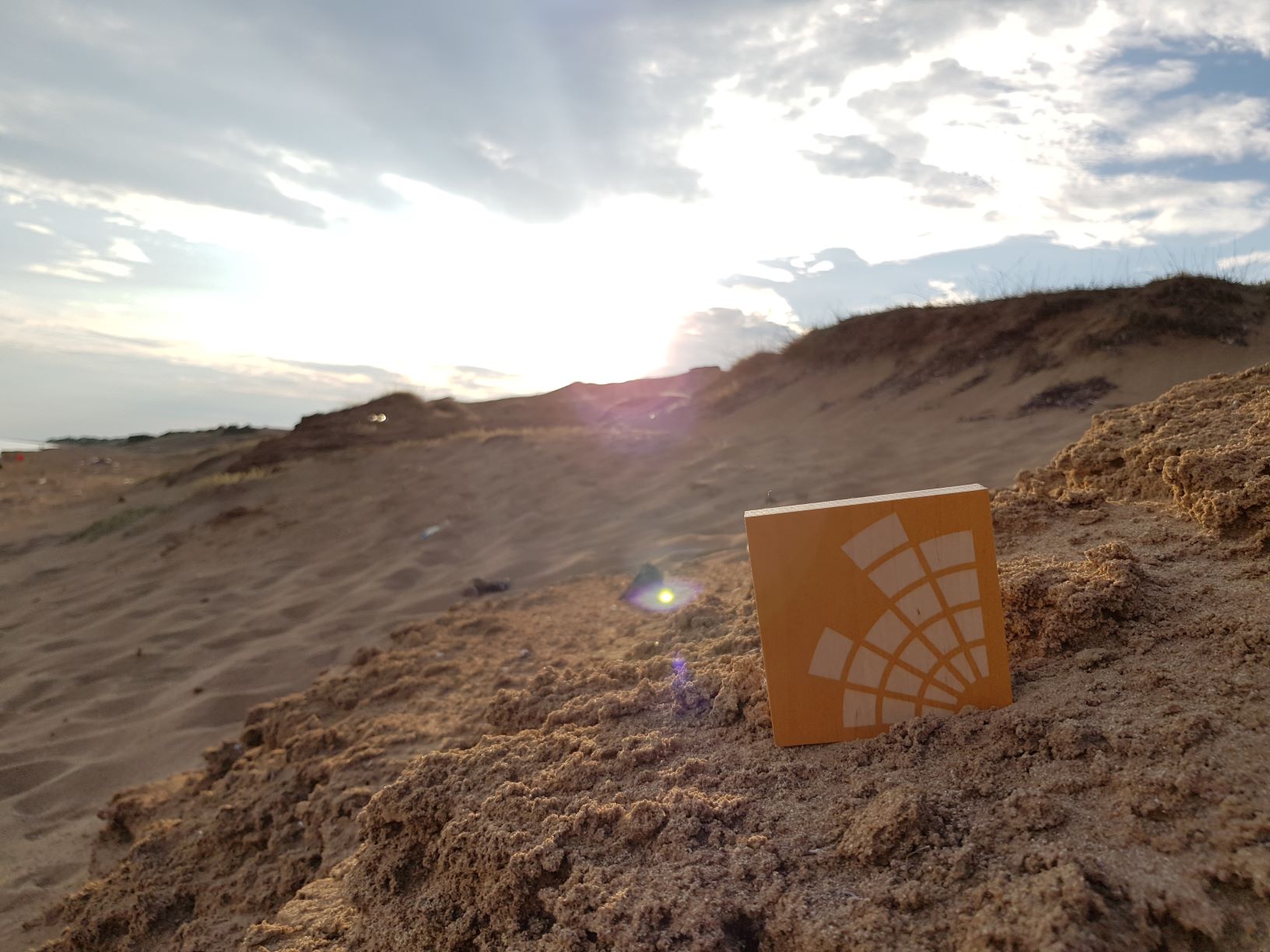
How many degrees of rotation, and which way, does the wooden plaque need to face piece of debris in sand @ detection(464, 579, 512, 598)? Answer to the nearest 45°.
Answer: approximately 135° to its right

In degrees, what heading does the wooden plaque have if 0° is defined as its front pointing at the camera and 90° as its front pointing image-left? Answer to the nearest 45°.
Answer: approximately 0°
